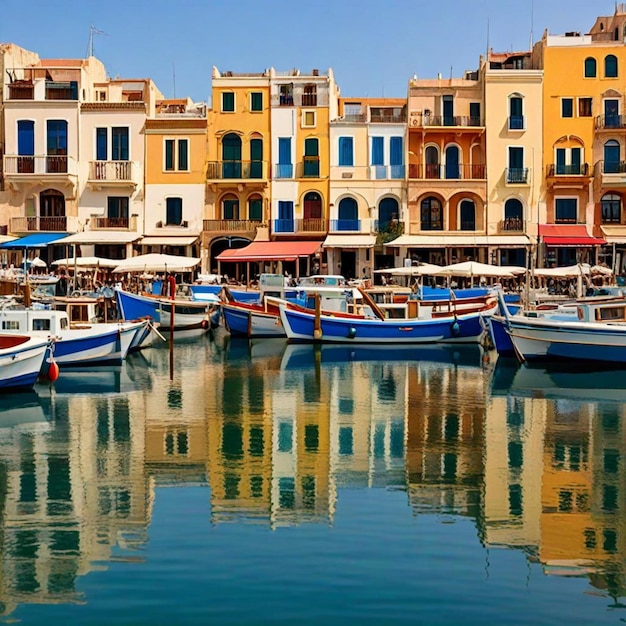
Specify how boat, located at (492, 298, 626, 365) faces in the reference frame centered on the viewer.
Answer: facing to the left of the viewer

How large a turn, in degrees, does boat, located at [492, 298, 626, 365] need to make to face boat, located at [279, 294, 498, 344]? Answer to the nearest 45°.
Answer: approximately 45° to its right

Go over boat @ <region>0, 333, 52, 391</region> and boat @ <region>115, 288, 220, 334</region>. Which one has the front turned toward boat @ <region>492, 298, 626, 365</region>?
boat @ <region>0, 333, 52, 391</region>

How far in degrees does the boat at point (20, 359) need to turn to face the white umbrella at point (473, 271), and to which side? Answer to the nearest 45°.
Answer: approximately 45° to its left

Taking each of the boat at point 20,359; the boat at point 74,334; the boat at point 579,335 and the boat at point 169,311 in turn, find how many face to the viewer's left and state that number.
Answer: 2

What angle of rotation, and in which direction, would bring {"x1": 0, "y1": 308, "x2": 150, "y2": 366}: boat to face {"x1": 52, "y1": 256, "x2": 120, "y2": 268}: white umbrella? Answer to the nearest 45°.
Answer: approximately 90° to its left

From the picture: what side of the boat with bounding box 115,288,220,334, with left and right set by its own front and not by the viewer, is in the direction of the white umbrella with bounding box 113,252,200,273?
right

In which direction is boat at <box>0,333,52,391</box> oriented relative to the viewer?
to the viewer's right

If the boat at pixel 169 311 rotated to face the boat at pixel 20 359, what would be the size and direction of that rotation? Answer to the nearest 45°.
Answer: approximately 90° to its left

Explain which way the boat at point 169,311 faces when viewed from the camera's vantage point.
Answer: facing to the left of the viewer

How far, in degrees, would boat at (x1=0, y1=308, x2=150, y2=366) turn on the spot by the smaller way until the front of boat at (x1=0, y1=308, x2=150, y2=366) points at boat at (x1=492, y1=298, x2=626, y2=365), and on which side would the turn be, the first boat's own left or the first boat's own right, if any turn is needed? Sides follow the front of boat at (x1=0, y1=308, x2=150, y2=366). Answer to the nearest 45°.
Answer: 0° — it already faces it

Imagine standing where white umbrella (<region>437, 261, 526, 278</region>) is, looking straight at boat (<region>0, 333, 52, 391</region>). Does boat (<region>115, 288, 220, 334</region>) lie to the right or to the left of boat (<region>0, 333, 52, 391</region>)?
right

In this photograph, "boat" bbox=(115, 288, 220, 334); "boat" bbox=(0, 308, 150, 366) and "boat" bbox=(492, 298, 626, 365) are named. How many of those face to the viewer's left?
2

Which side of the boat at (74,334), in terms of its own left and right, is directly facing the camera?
right

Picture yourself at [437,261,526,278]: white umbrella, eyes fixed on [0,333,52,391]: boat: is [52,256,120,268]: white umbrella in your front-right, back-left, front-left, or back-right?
front-right

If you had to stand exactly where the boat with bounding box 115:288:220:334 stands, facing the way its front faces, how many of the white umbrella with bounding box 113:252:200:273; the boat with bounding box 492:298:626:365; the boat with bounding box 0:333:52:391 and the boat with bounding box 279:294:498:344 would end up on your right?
1

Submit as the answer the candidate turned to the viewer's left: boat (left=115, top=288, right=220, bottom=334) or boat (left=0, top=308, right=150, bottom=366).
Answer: boat (left=115, top=288, right=220, bottom=334)
